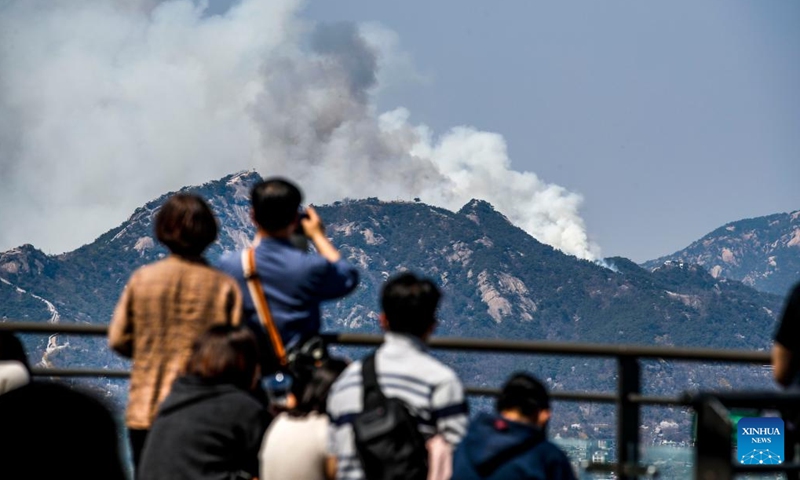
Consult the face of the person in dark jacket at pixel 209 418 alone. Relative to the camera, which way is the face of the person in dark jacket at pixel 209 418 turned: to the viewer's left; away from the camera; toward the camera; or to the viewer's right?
away from the camera

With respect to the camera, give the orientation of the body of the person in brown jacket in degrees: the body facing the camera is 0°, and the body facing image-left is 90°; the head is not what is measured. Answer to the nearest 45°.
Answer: approximately 180°

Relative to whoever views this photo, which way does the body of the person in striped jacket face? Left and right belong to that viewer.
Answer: facing away from the viewer

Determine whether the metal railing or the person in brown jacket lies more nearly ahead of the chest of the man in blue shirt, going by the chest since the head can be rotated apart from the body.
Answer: the metal railing

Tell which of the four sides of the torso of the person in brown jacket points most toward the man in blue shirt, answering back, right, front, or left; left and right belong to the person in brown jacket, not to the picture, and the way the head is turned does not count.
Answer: right

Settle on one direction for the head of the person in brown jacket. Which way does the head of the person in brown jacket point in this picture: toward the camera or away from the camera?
away from the camera

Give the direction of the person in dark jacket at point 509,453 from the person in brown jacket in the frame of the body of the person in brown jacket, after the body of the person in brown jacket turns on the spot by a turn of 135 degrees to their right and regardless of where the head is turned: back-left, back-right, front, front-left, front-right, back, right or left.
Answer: front

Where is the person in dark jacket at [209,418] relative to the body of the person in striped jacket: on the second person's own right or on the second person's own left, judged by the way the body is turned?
on the second person's own left

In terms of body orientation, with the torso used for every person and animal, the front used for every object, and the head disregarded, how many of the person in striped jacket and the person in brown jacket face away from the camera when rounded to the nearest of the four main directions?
2

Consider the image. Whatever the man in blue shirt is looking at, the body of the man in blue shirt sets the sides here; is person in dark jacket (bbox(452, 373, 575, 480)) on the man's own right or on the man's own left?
on the man's own right

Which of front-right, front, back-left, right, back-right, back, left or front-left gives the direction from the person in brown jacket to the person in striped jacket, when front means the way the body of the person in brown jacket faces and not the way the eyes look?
back-right
